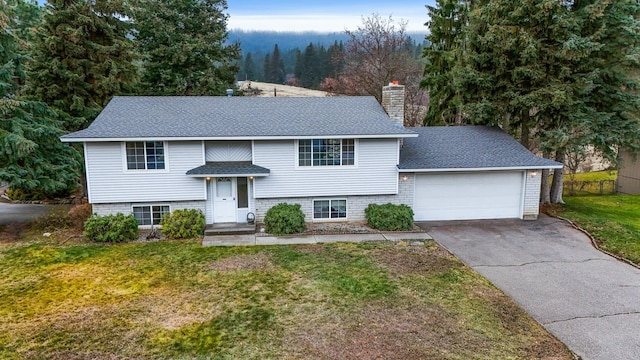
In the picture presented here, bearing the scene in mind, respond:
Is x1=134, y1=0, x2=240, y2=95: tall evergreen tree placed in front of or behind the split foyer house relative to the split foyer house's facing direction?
behind

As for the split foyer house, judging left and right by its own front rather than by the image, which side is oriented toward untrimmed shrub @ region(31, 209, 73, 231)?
right

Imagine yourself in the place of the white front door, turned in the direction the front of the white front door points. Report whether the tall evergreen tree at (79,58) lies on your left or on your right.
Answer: on your right

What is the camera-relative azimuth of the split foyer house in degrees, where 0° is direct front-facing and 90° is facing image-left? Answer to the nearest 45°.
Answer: approximately 0°

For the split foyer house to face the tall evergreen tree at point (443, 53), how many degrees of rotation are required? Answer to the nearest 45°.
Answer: approximately 135° to its left

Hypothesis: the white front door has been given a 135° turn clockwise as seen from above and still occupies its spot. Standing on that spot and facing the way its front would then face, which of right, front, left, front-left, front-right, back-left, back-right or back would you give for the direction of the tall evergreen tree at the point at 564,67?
back-right

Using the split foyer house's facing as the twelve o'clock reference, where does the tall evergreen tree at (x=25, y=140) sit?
The tall evergreen tree is roughly at 3 o'clock from the split foyer house.

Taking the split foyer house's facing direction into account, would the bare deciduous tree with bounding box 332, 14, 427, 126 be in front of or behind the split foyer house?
behind

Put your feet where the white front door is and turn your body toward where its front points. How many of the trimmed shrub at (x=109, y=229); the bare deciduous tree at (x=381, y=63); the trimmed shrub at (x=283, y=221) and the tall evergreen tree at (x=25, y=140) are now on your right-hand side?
2

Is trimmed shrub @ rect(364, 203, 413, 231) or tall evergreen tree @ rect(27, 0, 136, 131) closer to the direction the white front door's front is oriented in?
the trimmed shrub

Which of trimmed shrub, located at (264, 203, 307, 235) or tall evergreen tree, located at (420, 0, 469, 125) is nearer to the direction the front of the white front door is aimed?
the trimmed shrub

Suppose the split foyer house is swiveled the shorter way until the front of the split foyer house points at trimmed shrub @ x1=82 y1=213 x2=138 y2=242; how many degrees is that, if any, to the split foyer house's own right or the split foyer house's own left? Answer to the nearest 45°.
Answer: approximately 90° to the split foyer house's own right

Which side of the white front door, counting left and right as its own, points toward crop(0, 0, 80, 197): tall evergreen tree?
right

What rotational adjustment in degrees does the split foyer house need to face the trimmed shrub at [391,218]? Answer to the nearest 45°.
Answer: approximately 90° to its left
